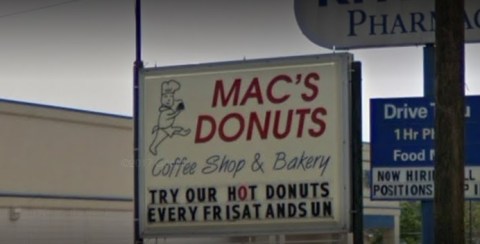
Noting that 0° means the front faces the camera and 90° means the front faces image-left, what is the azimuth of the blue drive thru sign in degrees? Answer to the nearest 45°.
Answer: approximately 0°

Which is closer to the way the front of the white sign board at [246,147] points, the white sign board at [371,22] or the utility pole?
the utility pole

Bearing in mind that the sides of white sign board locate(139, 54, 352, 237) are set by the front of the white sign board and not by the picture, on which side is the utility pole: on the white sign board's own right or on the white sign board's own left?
on the white sign board's own left

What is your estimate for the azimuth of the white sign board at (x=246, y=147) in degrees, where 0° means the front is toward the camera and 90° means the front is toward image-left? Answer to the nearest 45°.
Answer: approximately 45°

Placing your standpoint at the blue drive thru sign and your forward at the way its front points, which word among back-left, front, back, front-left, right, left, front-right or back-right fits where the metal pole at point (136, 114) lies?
front-right
